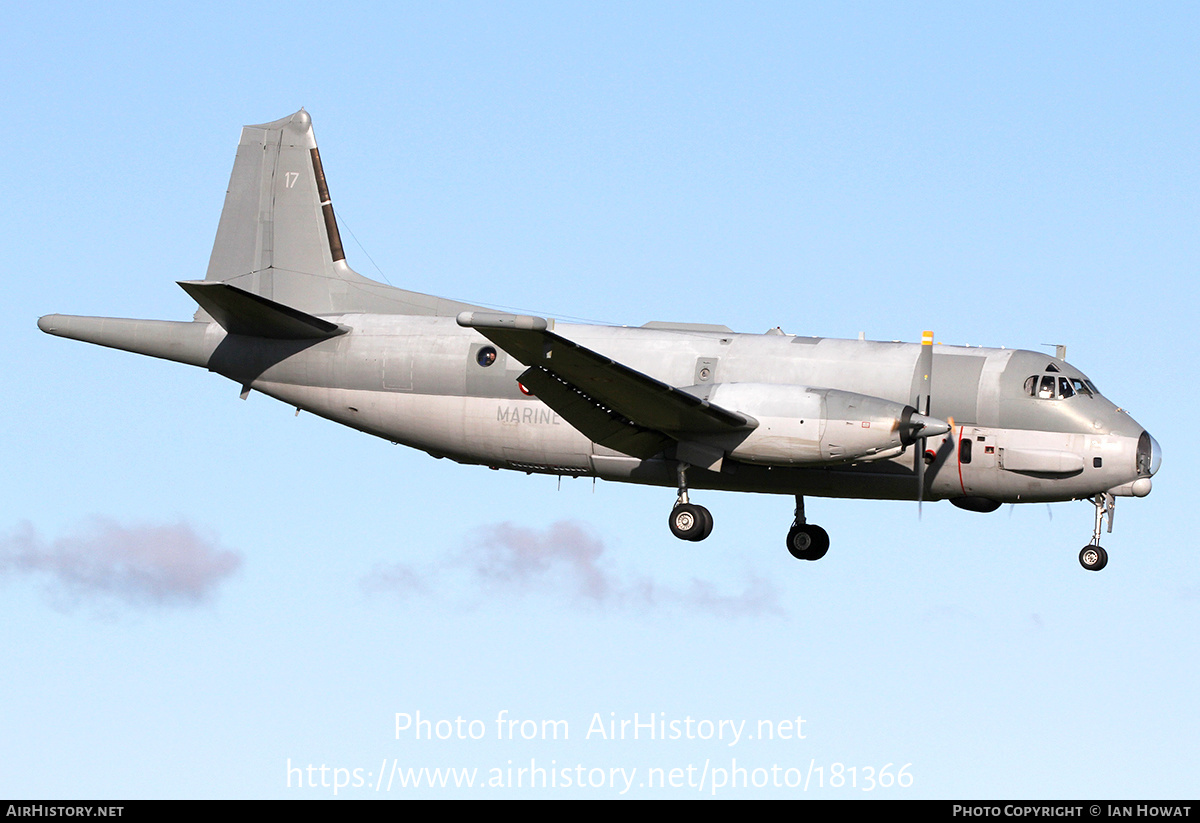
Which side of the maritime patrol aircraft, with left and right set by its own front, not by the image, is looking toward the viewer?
right
